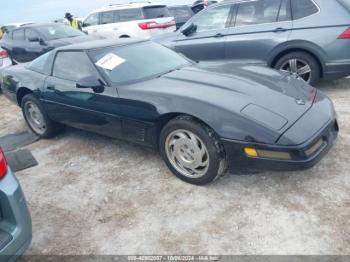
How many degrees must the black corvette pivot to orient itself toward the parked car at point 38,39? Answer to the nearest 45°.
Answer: approximately 180°

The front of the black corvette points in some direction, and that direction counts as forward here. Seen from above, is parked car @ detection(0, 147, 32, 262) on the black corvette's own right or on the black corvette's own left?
on the black corvette's own right

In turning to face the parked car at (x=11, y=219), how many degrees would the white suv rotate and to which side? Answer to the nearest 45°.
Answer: approximately 135° to its left

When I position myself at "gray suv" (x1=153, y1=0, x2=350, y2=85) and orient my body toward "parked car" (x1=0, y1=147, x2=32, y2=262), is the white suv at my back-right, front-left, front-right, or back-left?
back-right

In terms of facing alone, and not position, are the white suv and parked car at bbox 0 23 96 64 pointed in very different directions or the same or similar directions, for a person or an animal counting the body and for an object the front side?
very different directions

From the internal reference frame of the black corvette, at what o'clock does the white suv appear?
The white suv is roughly at 7 o'clock from the black corvette.

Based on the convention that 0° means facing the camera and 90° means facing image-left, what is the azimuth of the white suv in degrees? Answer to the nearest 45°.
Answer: approximately 135°

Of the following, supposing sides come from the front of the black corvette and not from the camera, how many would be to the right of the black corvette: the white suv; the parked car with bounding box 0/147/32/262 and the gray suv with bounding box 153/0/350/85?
1

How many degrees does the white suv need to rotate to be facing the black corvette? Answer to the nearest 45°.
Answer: approximately 135° to its left
